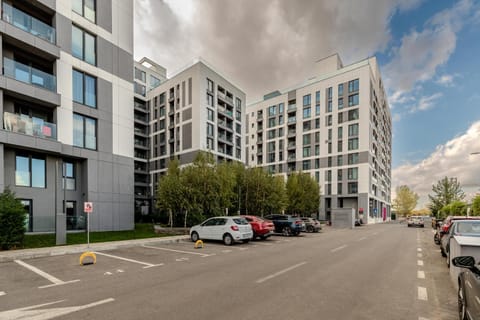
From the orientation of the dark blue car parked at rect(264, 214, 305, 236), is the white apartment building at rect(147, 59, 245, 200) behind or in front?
in front

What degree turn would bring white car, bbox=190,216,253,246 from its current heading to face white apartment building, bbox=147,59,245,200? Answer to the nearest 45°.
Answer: approximately 45° to its right

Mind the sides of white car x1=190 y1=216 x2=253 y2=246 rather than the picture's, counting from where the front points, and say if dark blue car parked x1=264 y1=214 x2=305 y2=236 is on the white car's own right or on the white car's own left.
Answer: on the white car's own right

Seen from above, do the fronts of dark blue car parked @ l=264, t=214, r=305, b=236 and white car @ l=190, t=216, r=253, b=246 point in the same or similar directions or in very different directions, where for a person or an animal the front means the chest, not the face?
same or similar directions

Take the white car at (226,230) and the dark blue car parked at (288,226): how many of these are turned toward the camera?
0

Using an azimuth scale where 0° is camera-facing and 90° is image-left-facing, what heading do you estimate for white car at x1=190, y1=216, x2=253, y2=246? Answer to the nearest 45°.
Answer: approximately 135°

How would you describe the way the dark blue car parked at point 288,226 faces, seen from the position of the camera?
facing away from the viewer and to the left of the viewer
